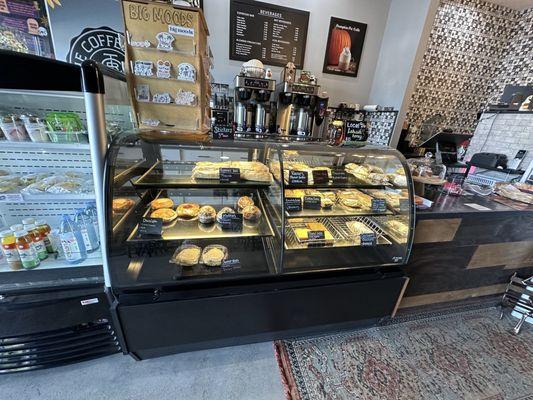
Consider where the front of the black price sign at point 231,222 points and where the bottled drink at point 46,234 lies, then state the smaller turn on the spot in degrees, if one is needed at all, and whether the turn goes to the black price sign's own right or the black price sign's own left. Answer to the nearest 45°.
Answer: approximately 90° to the black price sign's own right

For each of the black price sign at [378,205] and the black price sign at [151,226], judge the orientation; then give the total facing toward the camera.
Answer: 2

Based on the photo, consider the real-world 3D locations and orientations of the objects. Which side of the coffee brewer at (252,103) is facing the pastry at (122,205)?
front

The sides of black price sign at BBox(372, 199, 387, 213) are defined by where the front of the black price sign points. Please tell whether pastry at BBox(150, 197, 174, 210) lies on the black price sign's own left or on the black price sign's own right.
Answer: on the black price sign's own right

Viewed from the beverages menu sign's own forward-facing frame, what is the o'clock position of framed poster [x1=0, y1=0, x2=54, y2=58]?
The framed poster is roughly at 2 o'clock from the beverages menu sign.

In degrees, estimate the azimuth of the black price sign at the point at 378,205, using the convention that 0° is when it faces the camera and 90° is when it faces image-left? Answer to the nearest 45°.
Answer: approximately 0°

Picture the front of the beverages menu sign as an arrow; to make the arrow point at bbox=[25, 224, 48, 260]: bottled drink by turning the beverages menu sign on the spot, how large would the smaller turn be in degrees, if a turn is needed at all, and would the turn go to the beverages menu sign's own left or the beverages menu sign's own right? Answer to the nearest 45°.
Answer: approximately 45° to the beverages menu sign's own right

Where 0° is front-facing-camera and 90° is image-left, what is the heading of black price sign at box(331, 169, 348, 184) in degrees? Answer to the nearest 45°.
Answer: approximately 0°

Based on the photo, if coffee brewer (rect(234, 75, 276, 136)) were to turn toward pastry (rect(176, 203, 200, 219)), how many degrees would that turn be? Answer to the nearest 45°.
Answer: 0° — it already faces it

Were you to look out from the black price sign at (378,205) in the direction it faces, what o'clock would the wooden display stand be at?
The wooden display stand is roughly at 2 o'clock from the black price sign.

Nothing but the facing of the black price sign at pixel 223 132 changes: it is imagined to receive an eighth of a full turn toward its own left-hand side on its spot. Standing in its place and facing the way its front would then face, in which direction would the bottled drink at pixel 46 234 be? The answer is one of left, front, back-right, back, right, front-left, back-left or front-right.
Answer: back-right

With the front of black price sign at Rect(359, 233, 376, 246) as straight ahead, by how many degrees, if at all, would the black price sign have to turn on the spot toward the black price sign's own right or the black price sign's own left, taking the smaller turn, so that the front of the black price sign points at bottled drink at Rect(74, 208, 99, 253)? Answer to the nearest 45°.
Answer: approximately 45° to the black price sign's own right
